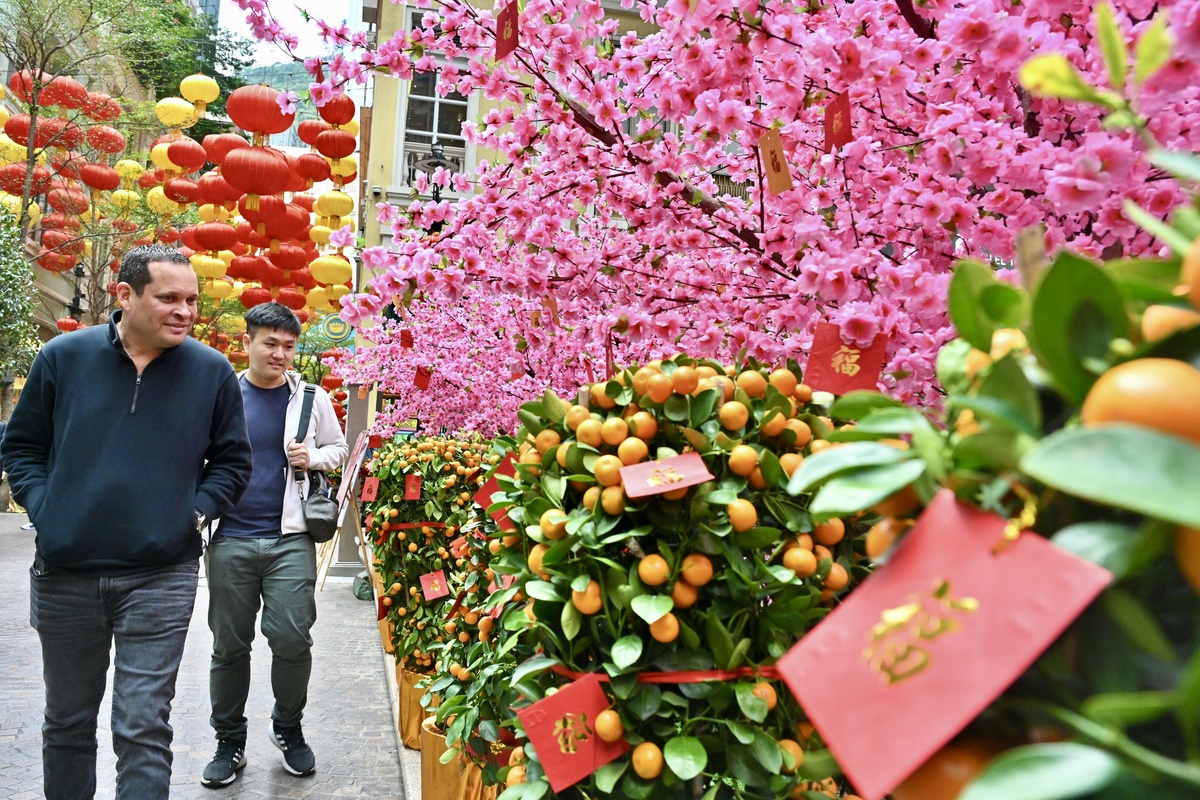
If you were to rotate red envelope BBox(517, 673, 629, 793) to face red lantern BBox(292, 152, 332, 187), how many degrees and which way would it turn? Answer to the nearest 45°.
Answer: approximately 180°

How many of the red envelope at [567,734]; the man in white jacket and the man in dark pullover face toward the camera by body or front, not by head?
3

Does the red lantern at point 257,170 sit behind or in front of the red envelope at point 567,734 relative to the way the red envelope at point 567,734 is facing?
behind

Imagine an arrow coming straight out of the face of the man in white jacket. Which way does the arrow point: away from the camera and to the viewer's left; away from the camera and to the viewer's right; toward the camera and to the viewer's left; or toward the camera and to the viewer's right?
toward the camera and to the viewer's right

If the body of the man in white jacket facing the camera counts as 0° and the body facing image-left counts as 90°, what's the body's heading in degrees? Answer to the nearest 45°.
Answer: approximately 0°

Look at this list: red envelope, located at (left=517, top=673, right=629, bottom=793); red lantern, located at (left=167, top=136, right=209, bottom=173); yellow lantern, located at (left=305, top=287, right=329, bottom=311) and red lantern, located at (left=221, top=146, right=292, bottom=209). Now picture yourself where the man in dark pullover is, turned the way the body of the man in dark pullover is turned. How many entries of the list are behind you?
3

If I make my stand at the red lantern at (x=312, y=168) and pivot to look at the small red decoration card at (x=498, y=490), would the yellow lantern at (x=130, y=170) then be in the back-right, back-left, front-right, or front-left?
back-right

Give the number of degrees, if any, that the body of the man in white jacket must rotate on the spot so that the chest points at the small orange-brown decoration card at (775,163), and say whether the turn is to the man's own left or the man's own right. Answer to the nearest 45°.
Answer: approximately 45° to the man's own left

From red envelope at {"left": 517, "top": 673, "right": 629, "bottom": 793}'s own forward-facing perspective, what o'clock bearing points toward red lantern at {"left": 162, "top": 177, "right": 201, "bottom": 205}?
The red lantern is roughly at 5 o'clock from the red envelope.

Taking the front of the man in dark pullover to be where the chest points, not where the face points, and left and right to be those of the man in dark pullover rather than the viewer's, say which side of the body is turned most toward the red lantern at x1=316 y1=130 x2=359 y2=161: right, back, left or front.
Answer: back

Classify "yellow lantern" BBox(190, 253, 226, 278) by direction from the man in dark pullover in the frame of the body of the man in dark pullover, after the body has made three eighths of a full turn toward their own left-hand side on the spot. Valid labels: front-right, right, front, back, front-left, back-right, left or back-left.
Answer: front-left

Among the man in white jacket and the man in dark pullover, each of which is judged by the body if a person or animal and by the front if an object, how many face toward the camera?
2

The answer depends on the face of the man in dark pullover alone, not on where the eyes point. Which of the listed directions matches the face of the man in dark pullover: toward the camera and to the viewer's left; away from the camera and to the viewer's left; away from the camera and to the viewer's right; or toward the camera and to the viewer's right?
toward the camera and to the viewer's right

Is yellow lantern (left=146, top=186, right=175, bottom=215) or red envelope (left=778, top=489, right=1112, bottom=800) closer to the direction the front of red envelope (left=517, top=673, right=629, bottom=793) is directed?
the red envelope
